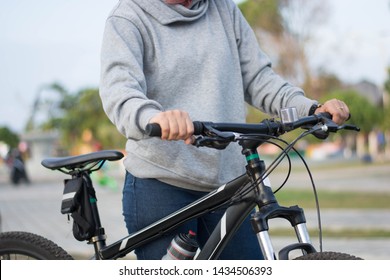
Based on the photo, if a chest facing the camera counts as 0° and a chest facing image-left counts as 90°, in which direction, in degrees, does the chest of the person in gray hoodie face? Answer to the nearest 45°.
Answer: approximately 315°

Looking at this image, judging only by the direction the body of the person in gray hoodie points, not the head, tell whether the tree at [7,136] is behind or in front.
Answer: behind

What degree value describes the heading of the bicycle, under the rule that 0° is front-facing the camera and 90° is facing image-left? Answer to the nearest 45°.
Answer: approximately 315°

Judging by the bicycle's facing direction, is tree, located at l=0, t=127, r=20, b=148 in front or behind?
behind
